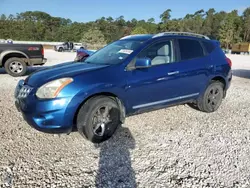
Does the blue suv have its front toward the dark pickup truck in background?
no

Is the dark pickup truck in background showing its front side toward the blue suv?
no

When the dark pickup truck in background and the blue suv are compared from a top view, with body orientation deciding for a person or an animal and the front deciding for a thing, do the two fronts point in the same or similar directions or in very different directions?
same or similar directions

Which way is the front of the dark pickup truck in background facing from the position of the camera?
facing to the left of the viewer
